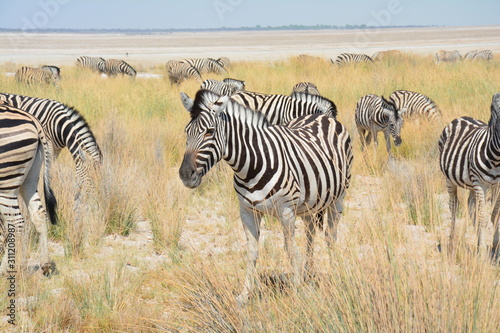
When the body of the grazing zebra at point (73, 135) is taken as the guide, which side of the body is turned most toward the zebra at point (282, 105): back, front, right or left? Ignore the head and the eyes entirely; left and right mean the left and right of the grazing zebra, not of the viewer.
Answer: front

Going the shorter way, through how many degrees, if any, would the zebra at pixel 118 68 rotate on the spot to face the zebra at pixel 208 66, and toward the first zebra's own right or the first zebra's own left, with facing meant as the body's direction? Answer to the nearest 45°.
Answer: approximately 45° to the first zebra's own right

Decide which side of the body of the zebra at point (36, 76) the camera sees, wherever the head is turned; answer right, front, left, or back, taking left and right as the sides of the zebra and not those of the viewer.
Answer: right

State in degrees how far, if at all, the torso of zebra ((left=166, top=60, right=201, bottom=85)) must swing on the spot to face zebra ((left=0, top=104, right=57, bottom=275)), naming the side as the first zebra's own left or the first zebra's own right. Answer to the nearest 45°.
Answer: approximately 45° to the first zebra's own left

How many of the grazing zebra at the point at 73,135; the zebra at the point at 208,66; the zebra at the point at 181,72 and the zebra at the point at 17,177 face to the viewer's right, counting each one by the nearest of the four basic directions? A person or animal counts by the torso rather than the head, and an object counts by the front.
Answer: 2

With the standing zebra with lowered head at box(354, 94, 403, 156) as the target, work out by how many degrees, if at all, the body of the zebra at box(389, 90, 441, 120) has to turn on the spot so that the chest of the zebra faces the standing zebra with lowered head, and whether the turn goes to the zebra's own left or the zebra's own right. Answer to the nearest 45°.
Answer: approximately 135° to the zebra's own right

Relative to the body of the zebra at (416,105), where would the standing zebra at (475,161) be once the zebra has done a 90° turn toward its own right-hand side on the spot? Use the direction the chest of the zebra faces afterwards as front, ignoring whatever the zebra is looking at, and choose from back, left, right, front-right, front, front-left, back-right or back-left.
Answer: front

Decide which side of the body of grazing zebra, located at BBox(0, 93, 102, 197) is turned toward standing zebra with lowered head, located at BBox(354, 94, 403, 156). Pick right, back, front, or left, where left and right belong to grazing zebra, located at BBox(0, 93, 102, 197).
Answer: front

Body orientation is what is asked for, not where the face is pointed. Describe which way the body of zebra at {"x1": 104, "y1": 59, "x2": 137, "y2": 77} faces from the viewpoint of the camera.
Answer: to the viewer's right

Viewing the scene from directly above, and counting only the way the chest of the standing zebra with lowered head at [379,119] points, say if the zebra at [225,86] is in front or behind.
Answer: behind

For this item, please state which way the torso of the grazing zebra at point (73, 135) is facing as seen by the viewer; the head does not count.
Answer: to the viewer's right

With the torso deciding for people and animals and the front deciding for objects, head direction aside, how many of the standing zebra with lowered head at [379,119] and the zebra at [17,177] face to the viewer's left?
1

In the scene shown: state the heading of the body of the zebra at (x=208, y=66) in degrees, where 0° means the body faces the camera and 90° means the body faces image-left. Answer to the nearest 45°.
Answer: approximately 270°
